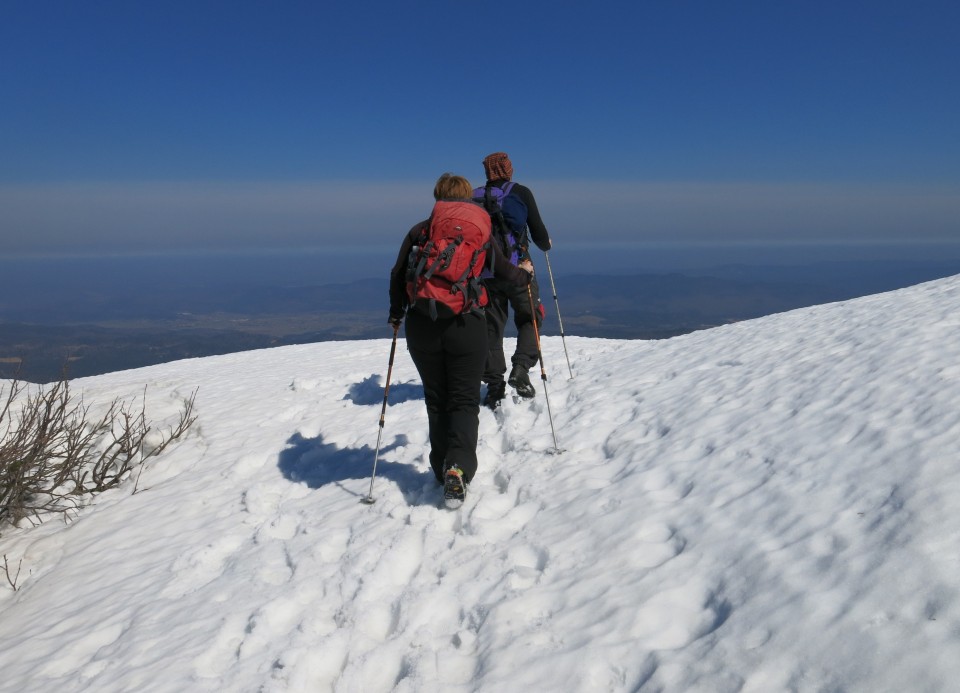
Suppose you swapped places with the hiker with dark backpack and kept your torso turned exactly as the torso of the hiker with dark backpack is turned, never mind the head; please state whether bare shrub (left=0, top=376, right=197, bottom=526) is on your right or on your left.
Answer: on your left

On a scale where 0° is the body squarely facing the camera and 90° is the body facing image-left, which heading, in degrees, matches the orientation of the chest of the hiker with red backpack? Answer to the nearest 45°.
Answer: approximately 180°

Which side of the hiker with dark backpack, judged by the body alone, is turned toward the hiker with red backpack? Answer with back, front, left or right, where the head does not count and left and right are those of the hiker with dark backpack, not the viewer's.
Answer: back

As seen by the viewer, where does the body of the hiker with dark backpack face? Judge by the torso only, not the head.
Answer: away from the camera

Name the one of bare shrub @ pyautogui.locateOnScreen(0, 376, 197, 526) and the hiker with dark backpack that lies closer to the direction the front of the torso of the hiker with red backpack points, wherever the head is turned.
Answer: the hiker with dark backpack

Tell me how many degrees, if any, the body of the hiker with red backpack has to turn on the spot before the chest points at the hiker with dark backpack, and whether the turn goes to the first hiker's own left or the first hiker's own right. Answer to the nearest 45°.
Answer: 0° — they already face them

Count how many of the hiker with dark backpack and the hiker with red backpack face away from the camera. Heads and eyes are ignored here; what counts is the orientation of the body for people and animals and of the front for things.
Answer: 2
